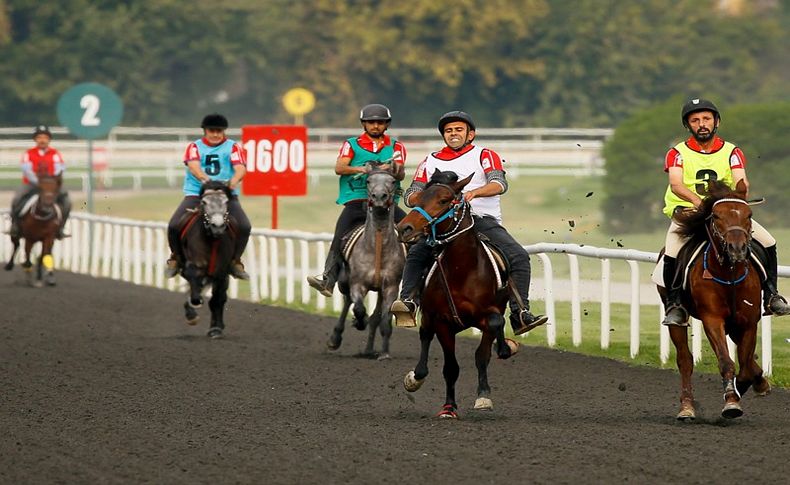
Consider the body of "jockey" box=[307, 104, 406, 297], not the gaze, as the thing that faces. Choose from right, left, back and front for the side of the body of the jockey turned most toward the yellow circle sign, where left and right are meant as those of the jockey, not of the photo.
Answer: back

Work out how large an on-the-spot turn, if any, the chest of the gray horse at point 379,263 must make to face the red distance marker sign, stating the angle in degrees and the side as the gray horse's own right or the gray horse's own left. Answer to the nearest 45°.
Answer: approximately 180°

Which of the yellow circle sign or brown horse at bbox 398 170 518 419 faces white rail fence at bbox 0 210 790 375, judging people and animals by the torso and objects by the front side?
the yellow circle sign

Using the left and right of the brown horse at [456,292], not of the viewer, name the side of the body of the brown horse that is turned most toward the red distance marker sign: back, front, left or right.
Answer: back
